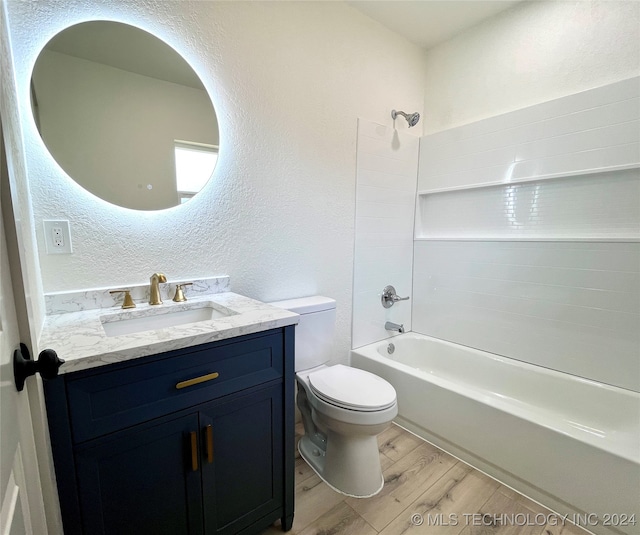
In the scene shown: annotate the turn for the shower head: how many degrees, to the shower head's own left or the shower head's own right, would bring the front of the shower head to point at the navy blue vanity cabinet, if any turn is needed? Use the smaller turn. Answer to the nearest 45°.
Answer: approximately 45° to the shower head's own right

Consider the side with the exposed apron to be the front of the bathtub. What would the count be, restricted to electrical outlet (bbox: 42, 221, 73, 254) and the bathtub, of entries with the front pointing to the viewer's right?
0

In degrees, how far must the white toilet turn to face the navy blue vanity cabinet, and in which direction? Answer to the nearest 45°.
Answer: approximately 90° to its right

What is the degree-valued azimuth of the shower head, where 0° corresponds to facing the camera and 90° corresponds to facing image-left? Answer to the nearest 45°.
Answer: approximately 315°

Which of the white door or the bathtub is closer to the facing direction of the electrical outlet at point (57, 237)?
the white door

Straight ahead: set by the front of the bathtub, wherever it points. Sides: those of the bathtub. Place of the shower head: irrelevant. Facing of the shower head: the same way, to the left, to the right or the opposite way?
to the left

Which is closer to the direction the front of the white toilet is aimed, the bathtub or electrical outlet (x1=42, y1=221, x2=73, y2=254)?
the bathtub
